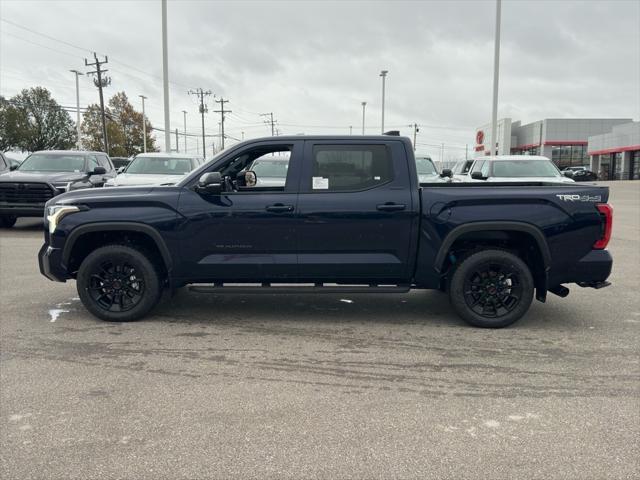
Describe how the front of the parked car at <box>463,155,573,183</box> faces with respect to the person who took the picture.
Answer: facing the viewer and to the right of the viewer

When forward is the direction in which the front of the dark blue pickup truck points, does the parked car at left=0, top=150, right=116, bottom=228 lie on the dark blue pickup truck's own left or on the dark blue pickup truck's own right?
on the dark blue pickup truck's own right

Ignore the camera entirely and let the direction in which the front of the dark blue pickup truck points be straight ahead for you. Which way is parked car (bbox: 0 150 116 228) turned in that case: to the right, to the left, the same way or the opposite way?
to the left

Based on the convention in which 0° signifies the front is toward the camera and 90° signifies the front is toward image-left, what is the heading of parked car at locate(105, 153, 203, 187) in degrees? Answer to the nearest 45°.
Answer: approximately 45°

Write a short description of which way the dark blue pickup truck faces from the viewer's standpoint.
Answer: facing to the left of the viewer

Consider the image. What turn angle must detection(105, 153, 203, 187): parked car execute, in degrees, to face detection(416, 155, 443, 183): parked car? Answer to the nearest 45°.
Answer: approximately 135° to its left

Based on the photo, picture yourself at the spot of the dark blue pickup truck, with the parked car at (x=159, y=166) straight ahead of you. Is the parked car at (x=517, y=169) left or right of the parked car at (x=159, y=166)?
right

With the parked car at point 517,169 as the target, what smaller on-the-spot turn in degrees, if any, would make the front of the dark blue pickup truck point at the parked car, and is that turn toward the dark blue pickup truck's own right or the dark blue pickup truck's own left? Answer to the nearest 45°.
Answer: approximately 135° to the dark blue pickup truck's own right

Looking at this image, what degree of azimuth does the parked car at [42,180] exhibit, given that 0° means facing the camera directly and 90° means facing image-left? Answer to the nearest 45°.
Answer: approximately 45°

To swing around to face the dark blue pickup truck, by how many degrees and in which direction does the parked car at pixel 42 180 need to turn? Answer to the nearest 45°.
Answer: approximately 45° to its left

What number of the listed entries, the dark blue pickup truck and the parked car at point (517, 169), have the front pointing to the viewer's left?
1

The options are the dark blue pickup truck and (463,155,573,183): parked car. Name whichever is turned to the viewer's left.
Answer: the dark blue pickup truck

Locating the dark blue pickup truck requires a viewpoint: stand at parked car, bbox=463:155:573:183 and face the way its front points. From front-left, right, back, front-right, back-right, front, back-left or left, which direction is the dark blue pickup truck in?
front-right

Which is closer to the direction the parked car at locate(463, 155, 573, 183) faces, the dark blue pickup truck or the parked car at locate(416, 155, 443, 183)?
the dark blue pickup truck
